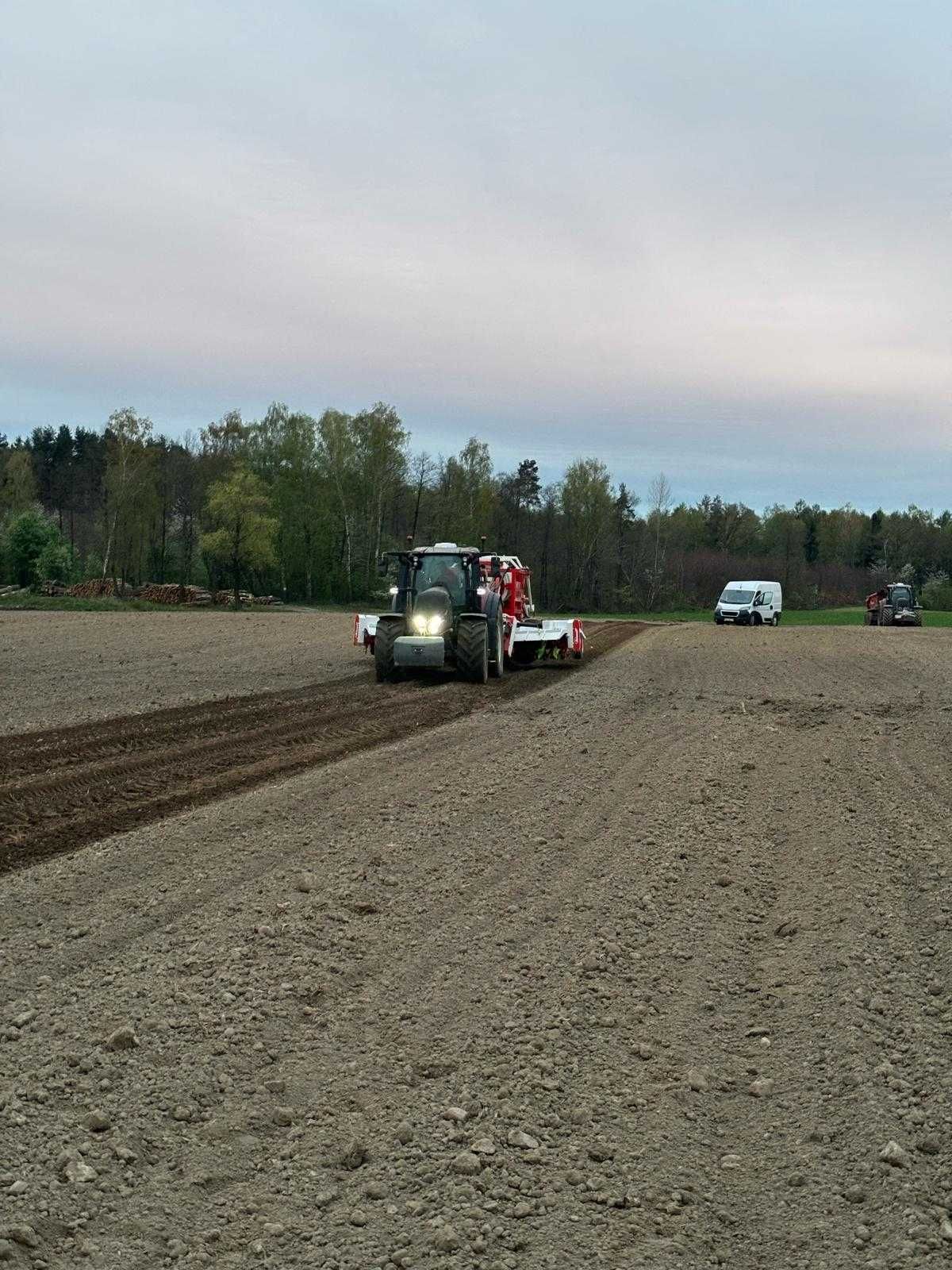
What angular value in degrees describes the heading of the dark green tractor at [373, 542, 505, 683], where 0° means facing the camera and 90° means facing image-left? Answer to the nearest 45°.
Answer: approximately 0°
